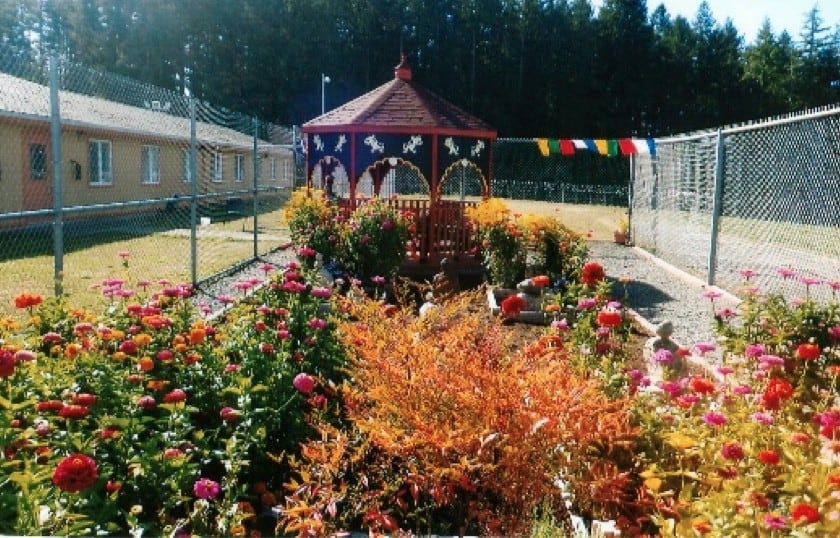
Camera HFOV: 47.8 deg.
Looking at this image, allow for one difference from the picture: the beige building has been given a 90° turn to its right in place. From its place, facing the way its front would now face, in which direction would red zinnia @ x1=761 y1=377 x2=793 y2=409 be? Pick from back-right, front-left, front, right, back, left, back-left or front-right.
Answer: front-left

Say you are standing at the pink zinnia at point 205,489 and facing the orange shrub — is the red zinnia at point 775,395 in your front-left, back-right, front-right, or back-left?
front-right

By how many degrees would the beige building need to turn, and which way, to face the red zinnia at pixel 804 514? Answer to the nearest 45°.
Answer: approximately 45° to its right

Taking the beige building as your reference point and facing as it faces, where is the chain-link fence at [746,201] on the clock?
The chain-link fence is roughly at 12 o'clock from the beige building.

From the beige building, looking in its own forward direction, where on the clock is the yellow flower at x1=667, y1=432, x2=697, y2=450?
The yellow flower is roughly at 1 o'clock from the beige building.

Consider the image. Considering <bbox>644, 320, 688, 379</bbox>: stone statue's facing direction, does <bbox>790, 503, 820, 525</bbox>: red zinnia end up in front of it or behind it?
in front

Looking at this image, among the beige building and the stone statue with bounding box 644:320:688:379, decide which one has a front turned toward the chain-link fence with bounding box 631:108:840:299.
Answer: the beige building

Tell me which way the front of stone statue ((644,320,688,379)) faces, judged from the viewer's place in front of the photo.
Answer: facing the viewer

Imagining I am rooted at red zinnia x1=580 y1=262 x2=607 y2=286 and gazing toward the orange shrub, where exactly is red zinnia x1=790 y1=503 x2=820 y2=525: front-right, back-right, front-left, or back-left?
front-left

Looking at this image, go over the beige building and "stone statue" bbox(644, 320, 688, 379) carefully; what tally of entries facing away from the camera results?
0

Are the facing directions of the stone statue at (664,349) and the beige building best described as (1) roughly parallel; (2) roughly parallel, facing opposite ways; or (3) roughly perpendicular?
roughly perpendicular

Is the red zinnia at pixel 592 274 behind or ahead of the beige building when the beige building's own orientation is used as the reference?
ahead

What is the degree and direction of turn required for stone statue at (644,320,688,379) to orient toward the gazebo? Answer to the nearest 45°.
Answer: approximately 135° to its right

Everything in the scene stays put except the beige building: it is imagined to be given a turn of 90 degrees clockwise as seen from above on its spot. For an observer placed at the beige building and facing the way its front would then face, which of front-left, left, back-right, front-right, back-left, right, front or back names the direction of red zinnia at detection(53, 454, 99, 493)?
front-left

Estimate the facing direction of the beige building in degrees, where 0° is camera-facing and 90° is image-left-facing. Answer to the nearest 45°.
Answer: approximately 315°

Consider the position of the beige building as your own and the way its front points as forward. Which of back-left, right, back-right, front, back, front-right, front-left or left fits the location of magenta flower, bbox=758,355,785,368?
front-right
